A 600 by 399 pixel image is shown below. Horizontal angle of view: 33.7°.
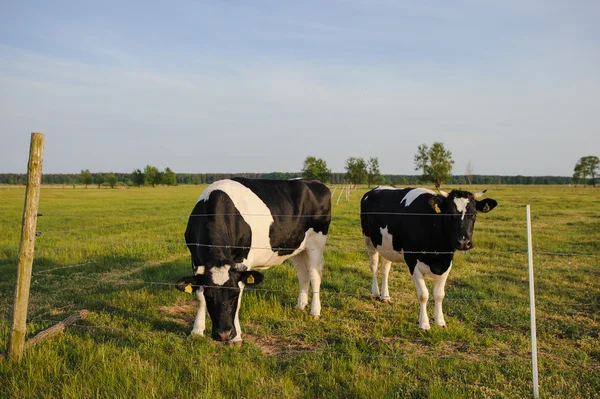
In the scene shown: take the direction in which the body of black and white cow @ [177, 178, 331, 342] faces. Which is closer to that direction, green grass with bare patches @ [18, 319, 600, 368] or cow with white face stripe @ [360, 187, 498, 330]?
the green grass with bare patches

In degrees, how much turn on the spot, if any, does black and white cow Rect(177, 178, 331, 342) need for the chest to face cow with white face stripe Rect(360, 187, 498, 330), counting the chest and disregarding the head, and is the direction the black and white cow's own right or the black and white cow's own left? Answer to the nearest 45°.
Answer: approximately 135° to the black and white cow's own left

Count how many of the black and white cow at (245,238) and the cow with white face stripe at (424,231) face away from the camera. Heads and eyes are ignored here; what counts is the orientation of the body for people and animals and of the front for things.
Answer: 0

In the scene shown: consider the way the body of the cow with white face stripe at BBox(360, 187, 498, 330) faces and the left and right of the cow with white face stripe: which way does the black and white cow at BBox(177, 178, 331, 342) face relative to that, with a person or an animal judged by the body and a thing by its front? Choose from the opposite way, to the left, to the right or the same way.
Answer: to the right

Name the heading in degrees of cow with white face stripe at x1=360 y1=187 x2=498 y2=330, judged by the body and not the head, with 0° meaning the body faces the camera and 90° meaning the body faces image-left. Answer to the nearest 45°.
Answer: approximately 315°

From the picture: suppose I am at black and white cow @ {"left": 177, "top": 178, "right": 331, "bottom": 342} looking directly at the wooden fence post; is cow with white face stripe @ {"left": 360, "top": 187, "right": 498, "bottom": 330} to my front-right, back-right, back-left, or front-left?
back-left

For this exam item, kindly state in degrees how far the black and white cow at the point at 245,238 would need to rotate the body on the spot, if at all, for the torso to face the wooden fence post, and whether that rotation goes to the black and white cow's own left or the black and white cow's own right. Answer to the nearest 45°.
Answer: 0° — it already faces it

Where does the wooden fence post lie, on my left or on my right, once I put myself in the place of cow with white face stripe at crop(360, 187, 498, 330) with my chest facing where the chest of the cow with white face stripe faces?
on my right
